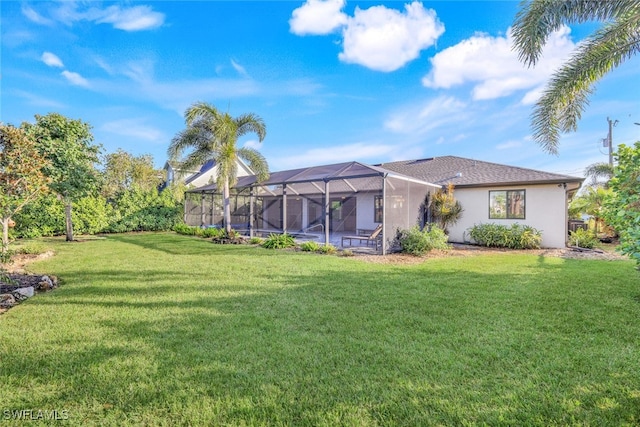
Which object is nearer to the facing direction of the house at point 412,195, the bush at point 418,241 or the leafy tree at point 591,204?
the leafy tree

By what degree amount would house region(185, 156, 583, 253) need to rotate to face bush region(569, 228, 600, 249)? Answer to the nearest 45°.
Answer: approximately 45° to its right

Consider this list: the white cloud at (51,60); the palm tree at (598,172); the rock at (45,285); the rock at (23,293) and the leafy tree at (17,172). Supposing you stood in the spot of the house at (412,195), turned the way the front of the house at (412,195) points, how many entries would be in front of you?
1

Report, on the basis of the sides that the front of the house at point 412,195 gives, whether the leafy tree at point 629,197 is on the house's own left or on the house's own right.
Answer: on the house's own right

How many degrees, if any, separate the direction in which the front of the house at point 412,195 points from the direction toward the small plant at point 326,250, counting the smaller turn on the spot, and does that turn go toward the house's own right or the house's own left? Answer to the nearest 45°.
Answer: approximately 180°

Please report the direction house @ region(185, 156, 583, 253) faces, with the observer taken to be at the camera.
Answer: facing away from the viewer and to the right of the viewer

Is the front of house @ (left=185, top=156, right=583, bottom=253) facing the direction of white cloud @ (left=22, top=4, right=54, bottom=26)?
no

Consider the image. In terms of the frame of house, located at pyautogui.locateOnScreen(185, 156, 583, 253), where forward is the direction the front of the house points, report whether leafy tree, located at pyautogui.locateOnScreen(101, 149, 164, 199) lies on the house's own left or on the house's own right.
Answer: on the house's own left

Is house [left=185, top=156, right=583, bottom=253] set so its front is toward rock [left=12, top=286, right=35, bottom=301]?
no

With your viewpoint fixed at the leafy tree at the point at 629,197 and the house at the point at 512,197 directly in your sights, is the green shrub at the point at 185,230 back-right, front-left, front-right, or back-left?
front-left
